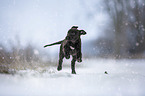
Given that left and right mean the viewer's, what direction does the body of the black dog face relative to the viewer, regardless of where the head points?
facing the viewer and to the right of the viewer
